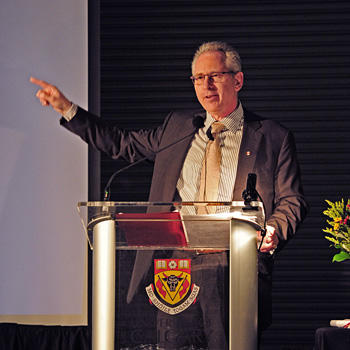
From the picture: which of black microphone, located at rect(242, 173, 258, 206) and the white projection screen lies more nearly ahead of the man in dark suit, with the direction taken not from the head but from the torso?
the black microphone

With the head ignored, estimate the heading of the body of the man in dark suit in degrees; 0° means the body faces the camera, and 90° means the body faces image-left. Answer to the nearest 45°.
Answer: approximately 45°

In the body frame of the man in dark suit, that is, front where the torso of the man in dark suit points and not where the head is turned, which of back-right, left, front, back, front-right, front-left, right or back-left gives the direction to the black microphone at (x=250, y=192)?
front-left

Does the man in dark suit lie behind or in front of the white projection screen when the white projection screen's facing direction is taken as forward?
in front

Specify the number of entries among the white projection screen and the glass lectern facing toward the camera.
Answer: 2

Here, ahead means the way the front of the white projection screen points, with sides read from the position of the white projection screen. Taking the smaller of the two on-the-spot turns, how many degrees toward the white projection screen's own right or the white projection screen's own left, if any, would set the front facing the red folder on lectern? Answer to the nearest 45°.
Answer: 0° — it already faces it

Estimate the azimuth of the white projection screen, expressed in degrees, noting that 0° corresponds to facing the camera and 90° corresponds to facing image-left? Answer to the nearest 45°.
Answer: approximately 0°

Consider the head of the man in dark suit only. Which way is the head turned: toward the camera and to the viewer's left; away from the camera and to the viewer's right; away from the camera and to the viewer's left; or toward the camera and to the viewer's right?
toward the camera and to the viewer's left

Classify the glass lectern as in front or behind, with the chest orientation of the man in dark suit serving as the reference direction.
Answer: in front

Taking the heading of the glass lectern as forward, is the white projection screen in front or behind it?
behind
